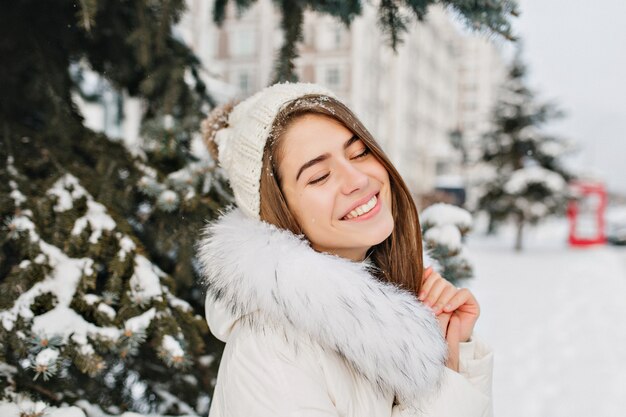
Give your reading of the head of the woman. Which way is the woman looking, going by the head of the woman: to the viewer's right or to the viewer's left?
to the viewer's right

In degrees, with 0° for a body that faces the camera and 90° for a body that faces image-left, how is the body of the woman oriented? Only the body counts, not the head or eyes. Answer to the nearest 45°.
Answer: approximately 315°

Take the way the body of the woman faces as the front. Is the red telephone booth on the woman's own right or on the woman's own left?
on the woman's own left

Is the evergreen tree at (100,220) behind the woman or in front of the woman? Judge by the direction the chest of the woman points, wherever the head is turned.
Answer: behind

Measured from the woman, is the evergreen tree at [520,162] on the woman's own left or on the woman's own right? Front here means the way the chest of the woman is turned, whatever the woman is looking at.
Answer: on the woman's own left

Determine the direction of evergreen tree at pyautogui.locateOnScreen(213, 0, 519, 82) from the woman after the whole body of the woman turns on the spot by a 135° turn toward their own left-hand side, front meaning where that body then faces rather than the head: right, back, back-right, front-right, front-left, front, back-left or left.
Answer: front

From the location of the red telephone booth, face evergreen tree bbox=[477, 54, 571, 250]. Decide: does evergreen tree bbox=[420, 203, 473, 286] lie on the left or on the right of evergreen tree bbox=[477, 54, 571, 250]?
left
